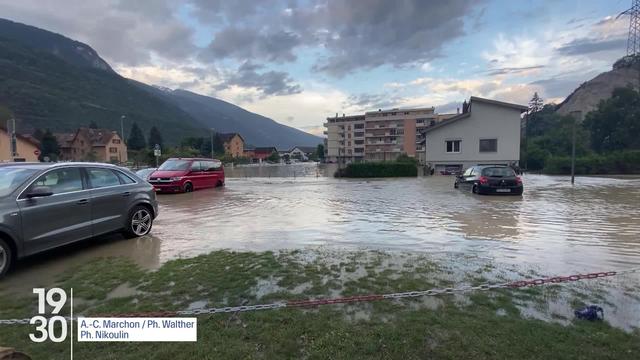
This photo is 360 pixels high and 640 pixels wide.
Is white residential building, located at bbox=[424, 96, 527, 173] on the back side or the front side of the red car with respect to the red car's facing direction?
on the back side

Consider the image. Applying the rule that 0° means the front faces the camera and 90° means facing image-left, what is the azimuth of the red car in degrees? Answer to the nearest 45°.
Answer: approximately 45°

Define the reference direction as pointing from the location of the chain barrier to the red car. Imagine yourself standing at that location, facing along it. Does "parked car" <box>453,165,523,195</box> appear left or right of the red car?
right

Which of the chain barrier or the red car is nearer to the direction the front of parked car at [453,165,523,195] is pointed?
the red car

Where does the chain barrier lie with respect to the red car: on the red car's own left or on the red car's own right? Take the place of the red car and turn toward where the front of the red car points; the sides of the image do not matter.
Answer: on the red car's own left

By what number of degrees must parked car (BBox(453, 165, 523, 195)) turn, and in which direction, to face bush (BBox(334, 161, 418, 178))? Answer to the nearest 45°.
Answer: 0° — it already faces it
